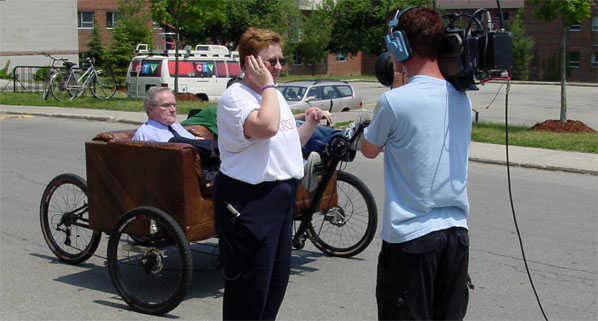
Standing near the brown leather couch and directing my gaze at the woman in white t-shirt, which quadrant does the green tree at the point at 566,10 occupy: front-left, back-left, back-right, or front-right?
back-left

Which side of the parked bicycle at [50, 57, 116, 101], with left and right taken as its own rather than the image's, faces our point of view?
right

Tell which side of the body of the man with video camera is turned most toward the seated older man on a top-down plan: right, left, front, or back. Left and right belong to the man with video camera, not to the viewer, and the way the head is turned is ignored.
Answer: front

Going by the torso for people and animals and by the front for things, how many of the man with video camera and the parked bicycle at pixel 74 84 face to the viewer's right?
1

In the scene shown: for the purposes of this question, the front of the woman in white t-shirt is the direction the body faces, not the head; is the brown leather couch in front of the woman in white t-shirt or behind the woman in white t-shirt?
behind

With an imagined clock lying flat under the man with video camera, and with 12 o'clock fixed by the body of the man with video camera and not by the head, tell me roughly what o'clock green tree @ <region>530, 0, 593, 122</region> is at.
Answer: The green tree is roughly at 2 o'clock from the man with video camera.

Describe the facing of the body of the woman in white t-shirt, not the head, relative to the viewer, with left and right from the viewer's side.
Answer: facing the viewer and to the right of the viewer

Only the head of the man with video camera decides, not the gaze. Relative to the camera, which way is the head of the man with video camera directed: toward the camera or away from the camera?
away from the camera

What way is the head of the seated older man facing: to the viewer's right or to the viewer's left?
to the viewer's right

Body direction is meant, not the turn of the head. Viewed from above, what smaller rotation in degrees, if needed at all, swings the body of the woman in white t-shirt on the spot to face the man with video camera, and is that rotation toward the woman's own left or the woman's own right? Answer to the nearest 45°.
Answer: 0° — they already face them

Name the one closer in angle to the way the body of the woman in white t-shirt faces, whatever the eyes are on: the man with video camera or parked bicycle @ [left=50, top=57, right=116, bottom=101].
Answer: the man with video camera

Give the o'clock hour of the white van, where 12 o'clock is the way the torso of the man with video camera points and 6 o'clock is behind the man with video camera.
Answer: The white van is roughly at 1 o'clock from the man with video camera.

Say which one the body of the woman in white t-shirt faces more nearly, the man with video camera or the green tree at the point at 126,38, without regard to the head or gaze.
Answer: the man with video camera

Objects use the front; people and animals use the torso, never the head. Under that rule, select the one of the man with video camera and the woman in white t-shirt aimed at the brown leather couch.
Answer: the man with video camera

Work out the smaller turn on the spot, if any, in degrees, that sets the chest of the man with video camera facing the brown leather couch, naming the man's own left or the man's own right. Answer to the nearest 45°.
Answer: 0° — they already face it

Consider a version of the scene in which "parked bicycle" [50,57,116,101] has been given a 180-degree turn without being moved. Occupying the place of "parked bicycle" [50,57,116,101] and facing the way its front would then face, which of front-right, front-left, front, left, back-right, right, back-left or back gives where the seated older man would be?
left

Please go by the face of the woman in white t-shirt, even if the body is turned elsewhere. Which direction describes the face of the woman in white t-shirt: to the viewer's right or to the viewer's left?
to the viewer's right

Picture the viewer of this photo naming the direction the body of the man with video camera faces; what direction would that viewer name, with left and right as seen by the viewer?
facing away from the viewer and to the left of the viewer
